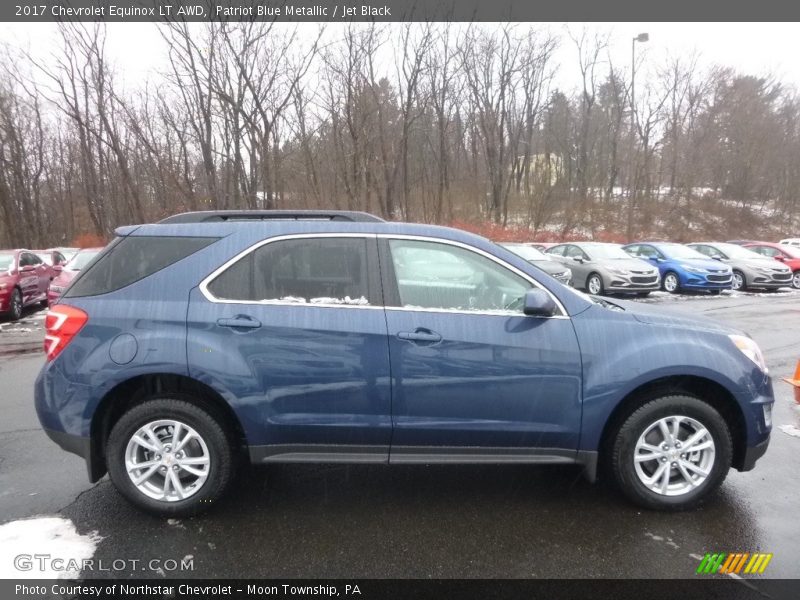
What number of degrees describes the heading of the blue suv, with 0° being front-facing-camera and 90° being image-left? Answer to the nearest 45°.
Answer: approximately 270°

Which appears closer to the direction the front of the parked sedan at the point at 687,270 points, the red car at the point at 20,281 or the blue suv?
the blue suv

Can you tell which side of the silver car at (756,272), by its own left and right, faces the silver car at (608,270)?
right

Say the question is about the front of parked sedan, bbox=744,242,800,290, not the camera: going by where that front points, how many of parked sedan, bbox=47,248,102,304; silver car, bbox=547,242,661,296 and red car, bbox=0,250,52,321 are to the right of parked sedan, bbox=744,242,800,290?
3

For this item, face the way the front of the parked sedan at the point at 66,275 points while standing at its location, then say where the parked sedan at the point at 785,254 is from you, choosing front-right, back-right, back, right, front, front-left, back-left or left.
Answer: back-left

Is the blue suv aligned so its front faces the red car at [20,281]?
no

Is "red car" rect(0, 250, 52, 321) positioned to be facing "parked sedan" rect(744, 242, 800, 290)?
no

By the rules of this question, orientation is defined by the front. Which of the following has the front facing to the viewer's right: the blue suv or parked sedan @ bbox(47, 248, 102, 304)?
the blue suv

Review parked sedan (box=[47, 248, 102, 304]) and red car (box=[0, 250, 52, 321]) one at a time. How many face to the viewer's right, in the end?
0

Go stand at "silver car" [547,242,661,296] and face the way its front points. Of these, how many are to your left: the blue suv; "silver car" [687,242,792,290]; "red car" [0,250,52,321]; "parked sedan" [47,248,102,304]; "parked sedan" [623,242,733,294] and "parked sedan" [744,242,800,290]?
3

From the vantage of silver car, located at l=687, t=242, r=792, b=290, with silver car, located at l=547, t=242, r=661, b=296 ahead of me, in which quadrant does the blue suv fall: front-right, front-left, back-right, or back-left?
front-left

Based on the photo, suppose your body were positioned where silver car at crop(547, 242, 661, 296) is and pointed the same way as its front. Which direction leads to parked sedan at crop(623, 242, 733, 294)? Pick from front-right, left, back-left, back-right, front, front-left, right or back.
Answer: left

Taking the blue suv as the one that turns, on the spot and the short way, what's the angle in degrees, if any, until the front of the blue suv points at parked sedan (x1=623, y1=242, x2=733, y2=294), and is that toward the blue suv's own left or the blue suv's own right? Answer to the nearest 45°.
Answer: approximately 45° to the blue suv's own left

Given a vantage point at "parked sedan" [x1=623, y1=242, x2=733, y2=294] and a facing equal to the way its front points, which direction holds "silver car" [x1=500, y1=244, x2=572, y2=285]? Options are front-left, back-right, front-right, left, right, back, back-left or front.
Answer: right

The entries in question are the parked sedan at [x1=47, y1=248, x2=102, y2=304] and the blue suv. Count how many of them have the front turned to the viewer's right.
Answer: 1

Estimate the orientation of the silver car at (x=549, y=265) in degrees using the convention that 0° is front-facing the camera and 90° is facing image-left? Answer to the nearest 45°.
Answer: approximately 315°

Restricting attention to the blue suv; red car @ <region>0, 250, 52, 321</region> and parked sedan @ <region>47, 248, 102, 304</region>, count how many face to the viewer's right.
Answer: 1

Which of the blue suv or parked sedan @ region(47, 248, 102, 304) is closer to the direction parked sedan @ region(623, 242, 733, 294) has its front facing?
the blue suv

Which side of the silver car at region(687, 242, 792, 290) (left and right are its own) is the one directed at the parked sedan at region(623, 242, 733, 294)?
right

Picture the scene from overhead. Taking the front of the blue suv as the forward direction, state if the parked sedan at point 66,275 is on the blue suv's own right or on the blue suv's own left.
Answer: on the blue suv's own left

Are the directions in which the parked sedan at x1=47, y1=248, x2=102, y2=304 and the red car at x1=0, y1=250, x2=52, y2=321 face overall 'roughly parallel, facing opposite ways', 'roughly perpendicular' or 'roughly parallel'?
roughly parallel
